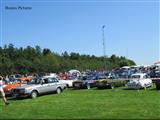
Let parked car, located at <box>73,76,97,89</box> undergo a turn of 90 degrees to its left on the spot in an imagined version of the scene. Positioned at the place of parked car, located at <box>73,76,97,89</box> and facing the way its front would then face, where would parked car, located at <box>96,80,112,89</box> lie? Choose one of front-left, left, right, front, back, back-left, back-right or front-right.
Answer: front

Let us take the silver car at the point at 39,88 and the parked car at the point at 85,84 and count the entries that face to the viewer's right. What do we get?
0

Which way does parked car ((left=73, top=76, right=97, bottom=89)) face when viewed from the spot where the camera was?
facing the viewer and to the left of the viewer

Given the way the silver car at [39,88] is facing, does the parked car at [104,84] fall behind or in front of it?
behind

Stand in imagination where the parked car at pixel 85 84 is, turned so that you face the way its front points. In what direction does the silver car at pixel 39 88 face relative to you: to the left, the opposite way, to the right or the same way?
the same way

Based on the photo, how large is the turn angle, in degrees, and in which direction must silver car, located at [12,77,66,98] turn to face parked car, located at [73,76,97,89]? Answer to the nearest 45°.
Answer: approximately 180°

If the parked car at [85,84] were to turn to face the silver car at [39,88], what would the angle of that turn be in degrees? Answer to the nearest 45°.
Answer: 0° — it already faces it

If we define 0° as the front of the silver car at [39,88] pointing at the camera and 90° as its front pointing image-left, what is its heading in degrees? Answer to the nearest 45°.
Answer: approximately 45°
